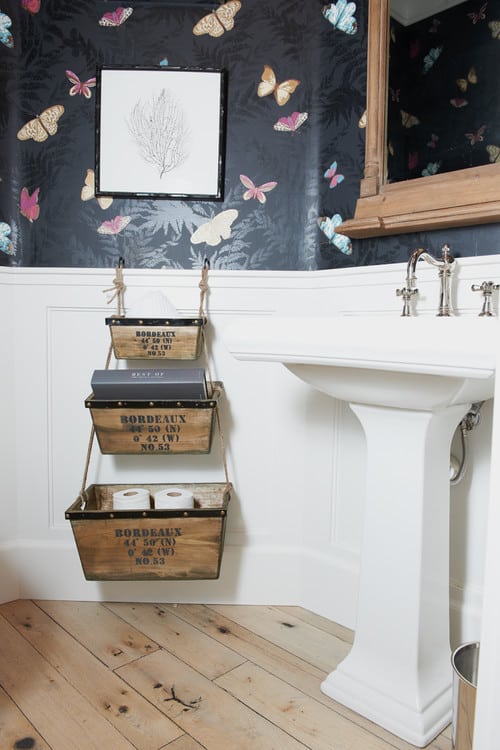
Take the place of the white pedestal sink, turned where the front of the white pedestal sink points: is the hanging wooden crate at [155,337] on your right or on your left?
on your right

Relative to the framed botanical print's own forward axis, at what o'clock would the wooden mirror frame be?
The wooden mirror frame is roughly at 10 o'clock from the framed botanical print.

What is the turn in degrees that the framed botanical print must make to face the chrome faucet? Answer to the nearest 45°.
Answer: approximately 45° to its left

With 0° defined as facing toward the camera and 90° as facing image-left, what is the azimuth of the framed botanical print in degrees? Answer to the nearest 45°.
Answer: approximately 0°

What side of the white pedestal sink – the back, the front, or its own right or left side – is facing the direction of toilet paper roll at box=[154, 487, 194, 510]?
right

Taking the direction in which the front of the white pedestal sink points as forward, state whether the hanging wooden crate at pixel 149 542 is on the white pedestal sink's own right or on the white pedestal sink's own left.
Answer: on the white pedestal sink's own right

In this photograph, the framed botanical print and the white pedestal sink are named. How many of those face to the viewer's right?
0
